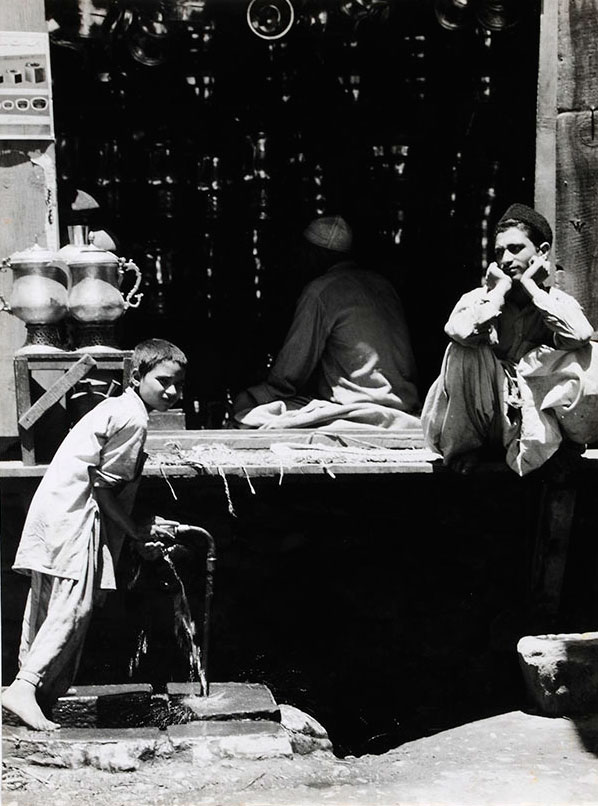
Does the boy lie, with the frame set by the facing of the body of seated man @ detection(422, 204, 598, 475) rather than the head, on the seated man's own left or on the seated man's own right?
on the seated man's own right

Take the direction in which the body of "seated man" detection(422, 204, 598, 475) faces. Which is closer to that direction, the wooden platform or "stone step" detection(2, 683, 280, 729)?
the stone step

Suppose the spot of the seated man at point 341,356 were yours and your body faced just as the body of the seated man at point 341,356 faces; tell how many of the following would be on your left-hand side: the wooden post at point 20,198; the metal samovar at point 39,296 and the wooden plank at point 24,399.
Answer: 3

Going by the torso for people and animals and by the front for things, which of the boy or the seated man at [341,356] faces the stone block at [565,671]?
the boy

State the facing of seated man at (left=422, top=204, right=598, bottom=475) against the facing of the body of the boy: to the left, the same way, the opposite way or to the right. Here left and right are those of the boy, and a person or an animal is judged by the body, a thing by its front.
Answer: to the right

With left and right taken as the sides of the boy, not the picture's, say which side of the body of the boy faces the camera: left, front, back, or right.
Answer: right

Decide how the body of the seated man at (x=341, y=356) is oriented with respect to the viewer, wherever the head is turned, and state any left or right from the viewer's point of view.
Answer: facing away from the viewer and to the left of the viewer

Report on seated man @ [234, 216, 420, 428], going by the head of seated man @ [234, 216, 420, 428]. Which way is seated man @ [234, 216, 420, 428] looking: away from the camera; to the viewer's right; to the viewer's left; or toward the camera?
away from the camera

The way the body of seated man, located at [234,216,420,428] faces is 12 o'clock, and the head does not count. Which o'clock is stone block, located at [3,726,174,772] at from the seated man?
The stone block is roughly at 8 o'clock from the seated man.
